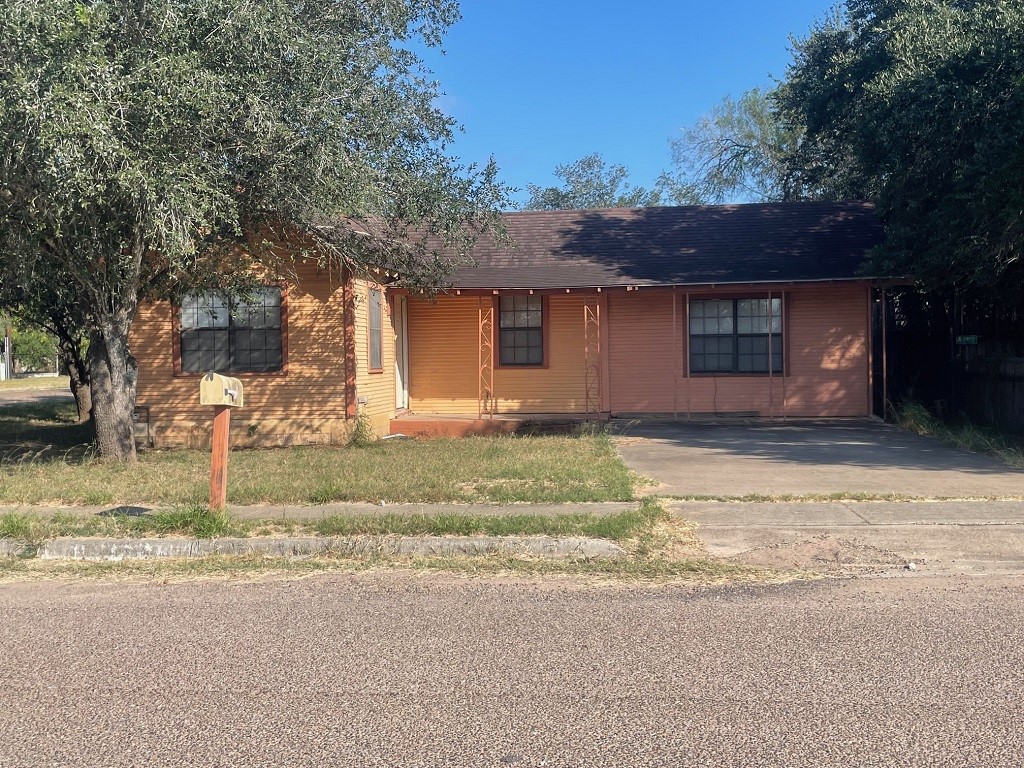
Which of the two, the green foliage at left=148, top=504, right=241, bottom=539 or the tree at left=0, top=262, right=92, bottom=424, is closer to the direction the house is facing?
the green foliage

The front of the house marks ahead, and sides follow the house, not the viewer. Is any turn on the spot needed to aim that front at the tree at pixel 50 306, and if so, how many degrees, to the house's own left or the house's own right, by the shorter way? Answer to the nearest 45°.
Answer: approximately 90° to the house's own right

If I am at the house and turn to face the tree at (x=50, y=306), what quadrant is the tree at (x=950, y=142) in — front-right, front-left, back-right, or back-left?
back-left

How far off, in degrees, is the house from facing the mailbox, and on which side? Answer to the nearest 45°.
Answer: approximately 45° to its right

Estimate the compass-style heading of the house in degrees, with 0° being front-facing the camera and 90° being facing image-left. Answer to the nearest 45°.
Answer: approximately 0°

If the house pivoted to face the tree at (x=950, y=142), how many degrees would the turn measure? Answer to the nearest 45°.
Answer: approximately 45° to its left
